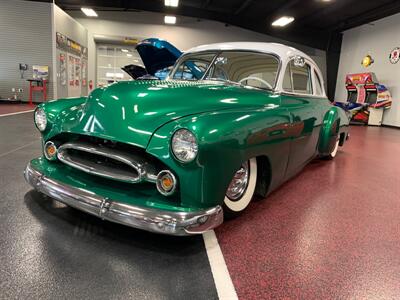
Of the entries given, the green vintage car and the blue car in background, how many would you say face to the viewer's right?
0

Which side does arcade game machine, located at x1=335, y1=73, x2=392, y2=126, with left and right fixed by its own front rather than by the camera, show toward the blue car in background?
front

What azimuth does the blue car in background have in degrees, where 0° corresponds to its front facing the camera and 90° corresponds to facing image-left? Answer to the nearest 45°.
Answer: approximately 45°

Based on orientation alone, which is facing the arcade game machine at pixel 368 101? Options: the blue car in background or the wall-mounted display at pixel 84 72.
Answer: the wall-mounted display

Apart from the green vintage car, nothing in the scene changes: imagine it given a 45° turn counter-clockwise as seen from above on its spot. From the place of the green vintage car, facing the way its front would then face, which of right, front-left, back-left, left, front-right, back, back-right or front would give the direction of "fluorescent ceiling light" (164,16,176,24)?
back

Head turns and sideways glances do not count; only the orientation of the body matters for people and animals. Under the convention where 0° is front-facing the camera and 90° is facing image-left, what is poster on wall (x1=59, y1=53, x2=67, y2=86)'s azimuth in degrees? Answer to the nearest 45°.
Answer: approximately 315°

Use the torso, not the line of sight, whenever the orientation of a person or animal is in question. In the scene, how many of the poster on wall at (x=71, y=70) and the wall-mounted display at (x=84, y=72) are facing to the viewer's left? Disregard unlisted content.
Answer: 0

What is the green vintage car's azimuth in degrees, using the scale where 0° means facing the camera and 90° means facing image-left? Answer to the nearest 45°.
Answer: approximately 45°

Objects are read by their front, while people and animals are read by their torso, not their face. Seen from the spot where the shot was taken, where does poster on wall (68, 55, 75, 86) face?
facing the viewer and to the right of the viewer

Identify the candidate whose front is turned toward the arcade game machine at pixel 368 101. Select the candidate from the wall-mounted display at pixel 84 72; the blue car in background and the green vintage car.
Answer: the wall-mounted display

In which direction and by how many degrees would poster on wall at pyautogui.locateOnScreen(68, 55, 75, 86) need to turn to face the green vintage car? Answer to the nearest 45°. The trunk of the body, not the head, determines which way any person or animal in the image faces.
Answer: approximately 45° to its right

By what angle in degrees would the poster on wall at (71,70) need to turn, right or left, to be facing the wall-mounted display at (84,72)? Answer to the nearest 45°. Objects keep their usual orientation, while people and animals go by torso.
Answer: approximately 135° to its left
